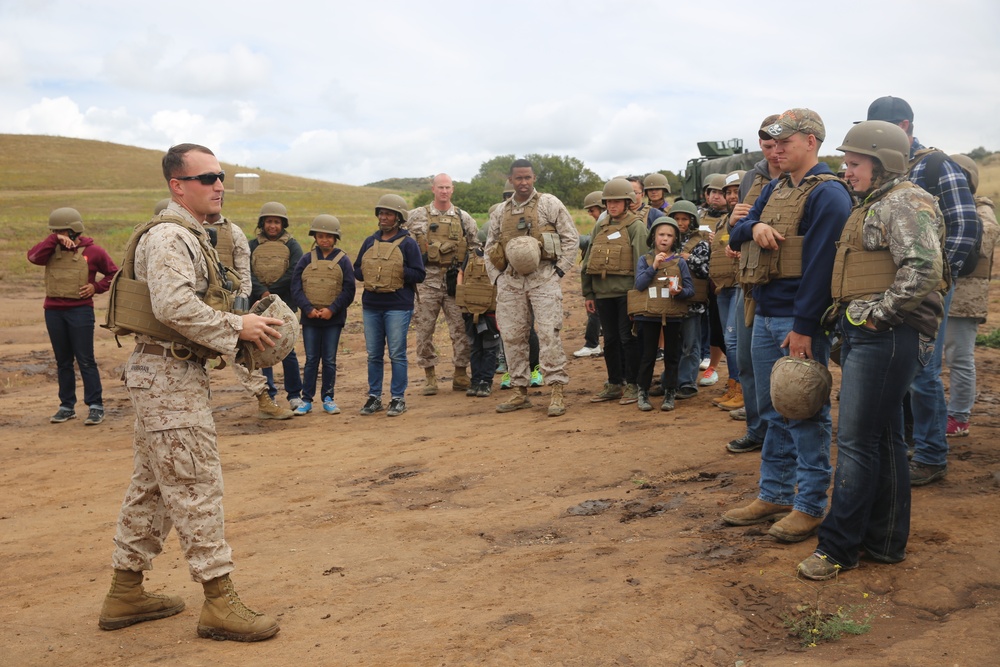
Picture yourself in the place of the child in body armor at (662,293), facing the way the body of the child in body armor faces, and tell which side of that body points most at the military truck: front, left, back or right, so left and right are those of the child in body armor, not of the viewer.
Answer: back

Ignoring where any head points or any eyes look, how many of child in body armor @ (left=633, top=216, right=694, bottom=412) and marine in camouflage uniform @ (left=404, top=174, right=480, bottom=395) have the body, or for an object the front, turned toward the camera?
2

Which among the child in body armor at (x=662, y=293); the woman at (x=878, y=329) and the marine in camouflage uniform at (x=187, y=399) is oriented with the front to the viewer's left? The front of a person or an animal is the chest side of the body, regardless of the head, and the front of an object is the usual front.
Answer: the woman

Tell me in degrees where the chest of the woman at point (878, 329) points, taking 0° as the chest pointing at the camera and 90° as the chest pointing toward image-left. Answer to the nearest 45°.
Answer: approximately 90°

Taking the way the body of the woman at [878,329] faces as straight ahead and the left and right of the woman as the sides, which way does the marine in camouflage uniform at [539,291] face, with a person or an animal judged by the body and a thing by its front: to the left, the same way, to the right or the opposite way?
to the left

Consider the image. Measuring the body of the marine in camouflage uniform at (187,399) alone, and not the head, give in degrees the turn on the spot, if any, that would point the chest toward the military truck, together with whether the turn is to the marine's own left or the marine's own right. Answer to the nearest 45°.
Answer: approximately 45° to the marine's own left

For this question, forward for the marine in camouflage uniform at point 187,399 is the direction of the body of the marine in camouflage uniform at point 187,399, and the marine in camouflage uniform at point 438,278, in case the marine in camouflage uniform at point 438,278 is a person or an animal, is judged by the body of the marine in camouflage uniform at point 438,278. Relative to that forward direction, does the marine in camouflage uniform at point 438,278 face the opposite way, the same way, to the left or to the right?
to the right

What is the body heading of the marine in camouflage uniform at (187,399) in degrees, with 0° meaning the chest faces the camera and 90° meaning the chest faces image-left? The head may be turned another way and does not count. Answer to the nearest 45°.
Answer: approximately 270°

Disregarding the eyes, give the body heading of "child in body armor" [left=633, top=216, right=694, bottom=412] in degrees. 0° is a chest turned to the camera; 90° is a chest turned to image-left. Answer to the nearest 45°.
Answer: approximately 0°
